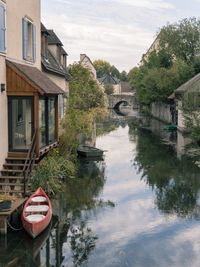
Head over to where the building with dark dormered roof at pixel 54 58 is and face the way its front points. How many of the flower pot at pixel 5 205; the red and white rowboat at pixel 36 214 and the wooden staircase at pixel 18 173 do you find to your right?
3

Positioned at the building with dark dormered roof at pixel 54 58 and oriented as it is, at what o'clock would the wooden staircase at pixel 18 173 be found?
The wooden staircase is roughly at 3 o'clock from the building with dark dormered roof.

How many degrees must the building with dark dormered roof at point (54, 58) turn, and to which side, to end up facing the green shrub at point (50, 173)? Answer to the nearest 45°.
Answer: approximately 90° to its right

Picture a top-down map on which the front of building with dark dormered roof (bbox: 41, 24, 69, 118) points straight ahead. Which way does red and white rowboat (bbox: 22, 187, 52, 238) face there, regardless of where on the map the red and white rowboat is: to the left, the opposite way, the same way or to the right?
to the right

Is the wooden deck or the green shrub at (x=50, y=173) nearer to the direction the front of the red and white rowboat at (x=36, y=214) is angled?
the wooden deck

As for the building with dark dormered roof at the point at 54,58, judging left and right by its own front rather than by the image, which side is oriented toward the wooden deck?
right

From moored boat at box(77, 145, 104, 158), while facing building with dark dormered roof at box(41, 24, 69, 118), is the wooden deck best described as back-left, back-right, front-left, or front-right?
back-left

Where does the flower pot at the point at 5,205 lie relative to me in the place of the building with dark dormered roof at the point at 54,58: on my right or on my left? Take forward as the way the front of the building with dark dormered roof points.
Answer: on my right

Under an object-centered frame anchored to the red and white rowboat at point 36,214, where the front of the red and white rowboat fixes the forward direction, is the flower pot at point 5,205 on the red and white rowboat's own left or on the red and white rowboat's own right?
on the red and white rowboat's own right

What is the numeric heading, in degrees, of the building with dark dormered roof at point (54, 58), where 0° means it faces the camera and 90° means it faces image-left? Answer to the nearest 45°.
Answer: approximately 270°
